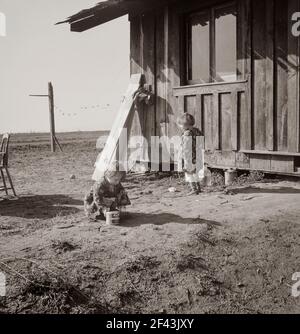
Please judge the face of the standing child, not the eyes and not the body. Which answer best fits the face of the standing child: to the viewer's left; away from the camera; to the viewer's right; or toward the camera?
to the viewer's left

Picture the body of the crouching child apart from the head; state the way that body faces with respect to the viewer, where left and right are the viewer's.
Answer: facing the viewer and to the right of the viewer

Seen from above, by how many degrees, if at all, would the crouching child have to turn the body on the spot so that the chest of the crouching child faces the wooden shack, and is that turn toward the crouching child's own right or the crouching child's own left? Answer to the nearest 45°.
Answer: approximately 90° to the crouching child's own left

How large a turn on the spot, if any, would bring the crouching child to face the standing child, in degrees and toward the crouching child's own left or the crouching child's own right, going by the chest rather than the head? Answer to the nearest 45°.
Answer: approximately 90° to the crouching child's own left
